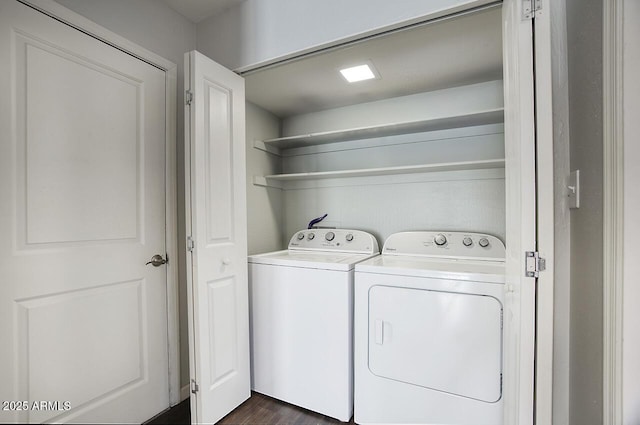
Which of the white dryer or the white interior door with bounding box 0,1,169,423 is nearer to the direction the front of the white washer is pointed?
the white interior door

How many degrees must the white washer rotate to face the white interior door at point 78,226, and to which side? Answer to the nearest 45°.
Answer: approximately 45° to its right

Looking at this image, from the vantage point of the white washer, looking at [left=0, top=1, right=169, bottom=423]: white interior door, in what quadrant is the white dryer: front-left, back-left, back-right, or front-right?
back-left

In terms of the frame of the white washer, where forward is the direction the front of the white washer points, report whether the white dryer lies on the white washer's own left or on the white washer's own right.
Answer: on the white washer's own left

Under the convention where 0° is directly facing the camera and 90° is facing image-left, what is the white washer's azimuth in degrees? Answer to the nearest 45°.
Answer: approximately 45°
